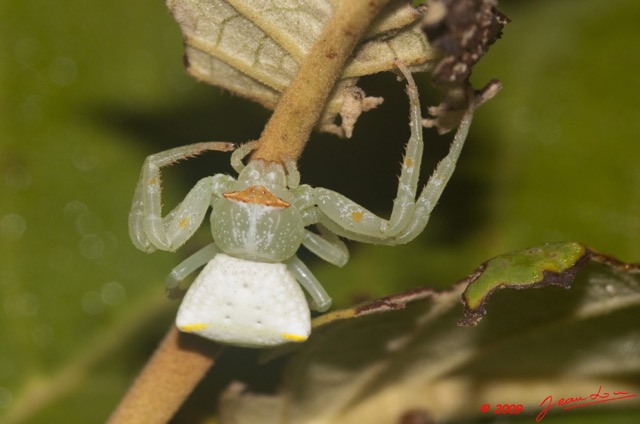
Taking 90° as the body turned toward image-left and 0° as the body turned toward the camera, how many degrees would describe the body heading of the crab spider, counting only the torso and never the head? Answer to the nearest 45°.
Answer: approximately 180°

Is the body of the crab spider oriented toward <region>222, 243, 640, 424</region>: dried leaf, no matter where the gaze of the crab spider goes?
no
